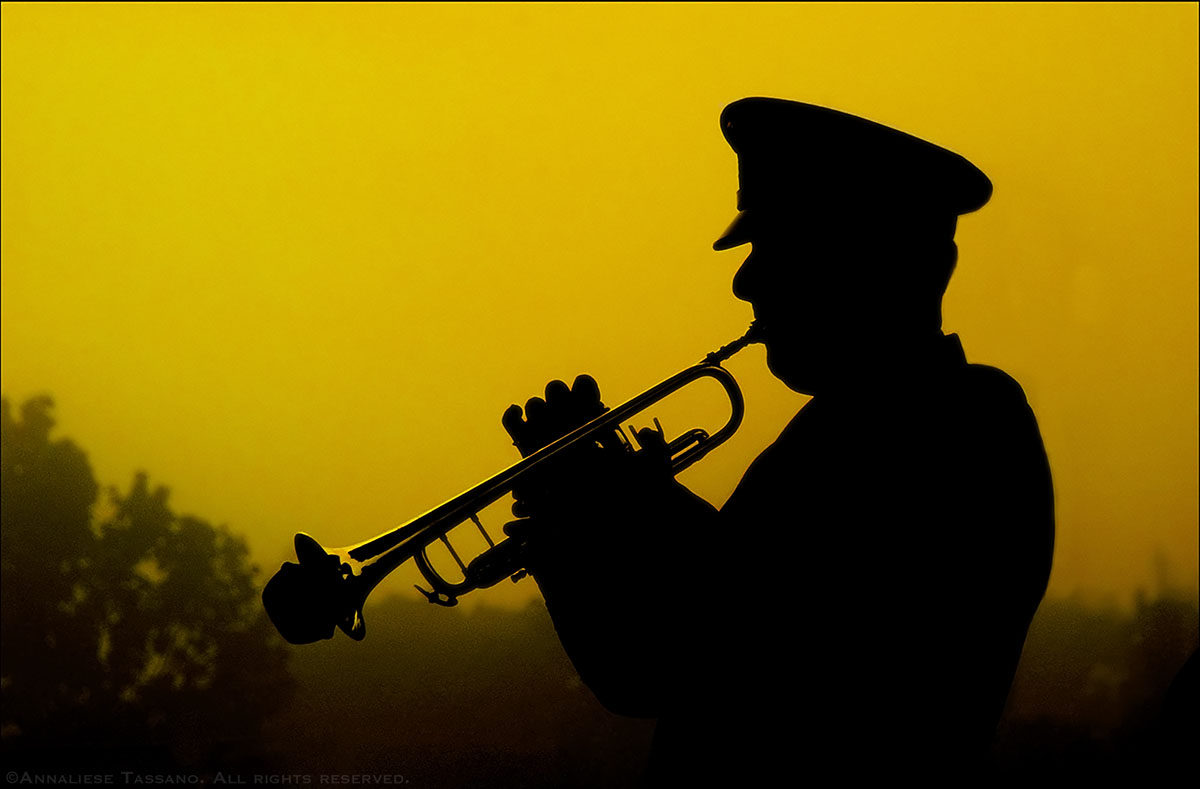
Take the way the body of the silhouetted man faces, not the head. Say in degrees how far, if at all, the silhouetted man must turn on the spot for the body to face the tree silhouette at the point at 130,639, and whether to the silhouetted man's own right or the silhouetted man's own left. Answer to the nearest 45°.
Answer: approximately 45° to the silhouetted man's own right

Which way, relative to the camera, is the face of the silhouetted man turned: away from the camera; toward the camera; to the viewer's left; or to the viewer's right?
to the viewer's left

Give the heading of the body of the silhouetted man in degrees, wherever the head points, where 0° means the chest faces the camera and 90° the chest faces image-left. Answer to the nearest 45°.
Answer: approximately 90°
